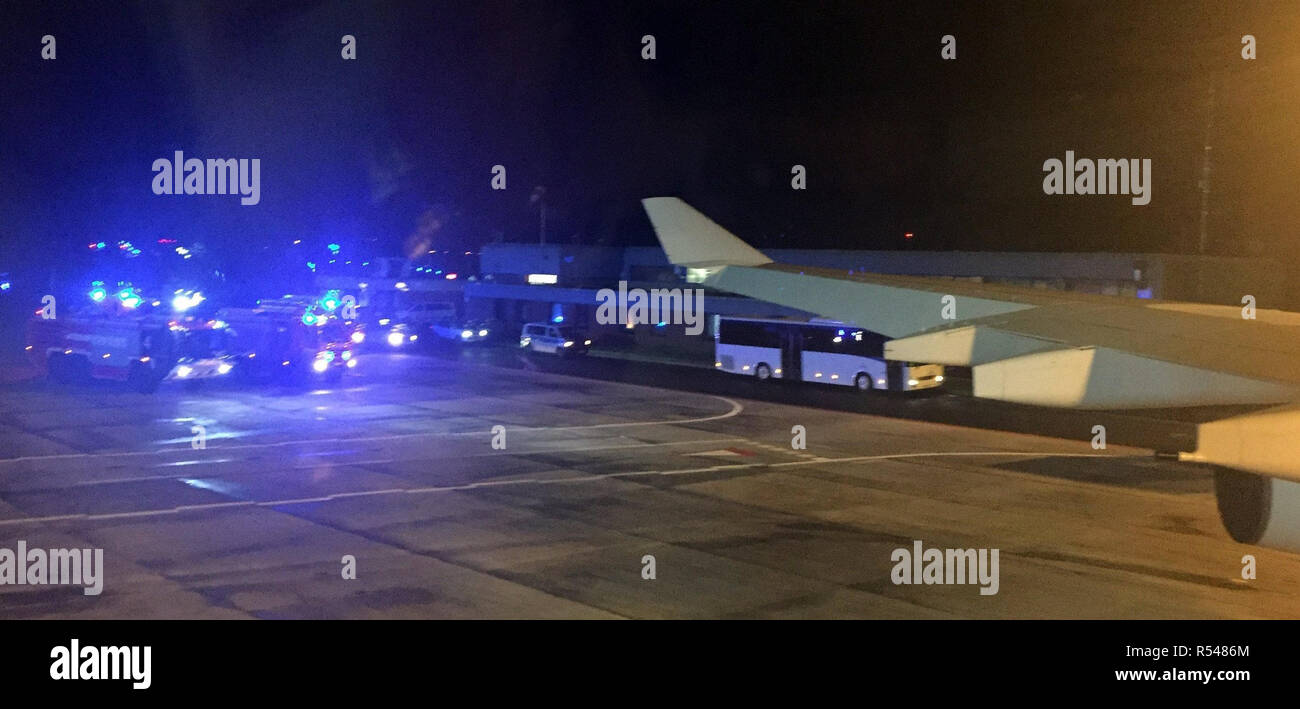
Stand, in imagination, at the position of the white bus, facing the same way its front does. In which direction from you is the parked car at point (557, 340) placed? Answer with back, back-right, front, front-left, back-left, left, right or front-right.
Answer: back

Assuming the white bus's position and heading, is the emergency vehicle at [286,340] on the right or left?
on its right

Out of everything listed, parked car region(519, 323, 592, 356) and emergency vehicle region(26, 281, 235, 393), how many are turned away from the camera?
0

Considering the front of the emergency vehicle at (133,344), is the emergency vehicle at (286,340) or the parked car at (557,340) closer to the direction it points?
the emergency vehicle

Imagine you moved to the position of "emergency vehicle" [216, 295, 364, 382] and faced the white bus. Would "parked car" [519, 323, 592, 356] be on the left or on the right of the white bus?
left

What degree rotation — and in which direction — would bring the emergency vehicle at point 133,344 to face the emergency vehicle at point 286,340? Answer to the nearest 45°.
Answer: approximately 45° to its left

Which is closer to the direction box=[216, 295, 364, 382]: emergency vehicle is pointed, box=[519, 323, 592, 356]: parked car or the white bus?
the white bus

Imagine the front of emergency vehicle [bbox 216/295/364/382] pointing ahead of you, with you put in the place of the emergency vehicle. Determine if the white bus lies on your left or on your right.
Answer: on your left
